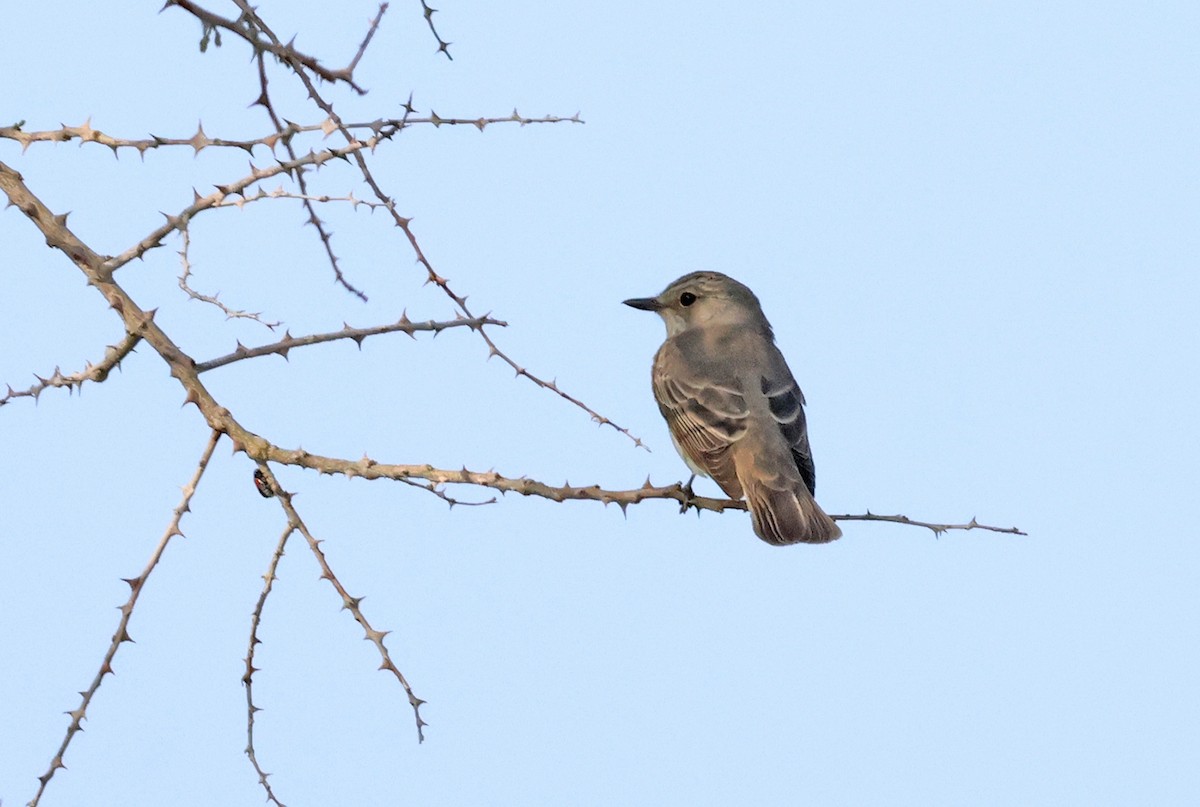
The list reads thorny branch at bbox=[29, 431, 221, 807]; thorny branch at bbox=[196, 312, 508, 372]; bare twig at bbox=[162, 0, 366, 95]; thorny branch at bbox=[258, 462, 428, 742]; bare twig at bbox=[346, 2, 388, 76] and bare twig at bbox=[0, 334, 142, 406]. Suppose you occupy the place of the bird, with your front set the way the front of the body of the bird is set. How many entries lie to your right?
0

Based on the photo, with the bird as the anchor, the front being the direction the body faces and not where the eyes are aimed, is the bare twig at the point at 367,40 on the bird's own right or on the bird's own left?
on the bird's own left

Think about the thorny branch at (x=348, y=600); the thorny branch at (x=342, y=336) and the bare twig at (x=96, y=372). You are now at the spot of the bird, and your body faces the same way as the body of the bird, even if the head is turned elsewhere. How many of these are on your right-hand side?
0

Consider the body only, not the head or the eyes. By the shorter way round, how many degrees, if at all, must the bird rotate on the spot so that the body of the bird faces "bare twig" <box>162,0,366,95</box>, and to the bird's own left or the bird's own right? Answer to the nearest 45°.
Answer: approximately 90° to the bird's own left

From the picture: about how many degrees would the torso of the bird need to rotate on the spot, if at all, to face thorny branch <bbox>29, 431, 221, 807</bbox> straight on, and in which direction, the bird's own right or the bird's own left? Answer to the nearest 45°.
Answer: approximately 90° to the bird's own left

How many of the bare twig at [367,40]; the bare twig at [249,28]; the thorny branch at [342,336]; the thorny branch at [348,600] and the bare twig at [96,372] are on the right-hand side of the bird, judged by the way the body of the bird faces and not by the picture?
0

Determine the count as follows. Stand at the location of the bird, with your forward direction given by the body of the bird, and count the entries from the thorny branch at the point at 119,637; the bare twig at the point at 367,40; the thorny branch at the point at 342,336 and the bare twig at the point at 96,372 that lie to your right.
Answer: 0

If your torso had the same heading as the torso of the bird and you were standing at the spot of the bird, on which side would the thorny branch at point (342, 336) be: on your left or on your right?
on your left

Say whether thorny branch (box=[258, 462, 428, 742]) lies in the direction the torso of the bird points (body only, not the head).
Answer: no

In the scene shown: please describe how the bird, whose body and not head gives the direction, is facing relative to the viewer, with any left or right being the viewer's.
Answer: facing away from the viewer and to the left of the viewer

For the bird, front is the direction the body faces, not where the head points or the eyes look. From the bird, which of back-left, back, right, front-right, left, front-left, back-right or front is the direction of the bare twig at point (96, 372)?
left
